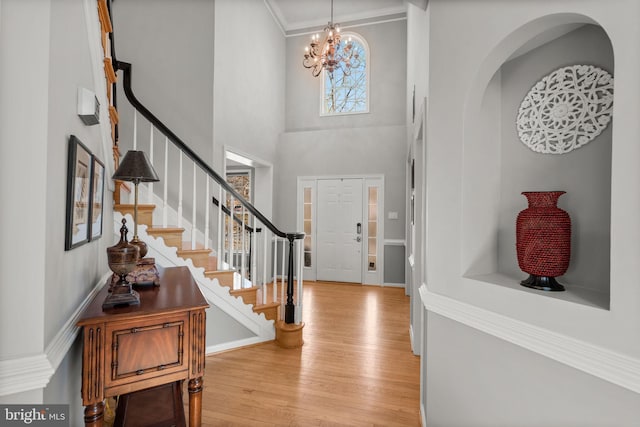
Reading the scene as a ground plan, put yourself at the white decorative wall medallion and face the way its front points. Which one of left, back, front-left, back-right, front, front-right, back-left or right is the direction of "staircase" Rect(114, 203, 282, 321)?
front-right

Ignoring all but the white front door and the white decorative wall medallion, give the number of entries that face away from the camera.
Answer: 0

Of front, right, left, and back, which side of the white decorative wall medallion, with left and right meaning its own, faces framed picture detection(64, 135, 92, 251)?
front

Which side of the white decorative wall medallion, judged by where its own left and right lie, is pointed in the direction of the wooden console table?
front

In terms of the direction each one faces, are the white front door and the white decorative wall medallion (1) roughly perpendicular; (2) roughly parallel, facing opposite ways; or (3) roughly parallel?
roughly perpendicular

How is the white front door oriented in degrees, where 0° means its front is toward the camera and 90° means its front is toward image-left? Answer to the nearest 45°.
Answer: approximately 0°

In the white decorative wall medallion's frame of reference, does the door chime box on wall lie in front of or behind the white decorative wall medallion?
in front

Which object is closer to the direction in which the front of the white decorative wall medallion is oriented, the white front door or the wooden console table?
the wooden console table

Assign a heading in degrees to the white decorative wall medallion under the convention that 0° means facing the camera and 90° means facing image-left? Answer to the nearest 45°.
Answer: approximately 45°

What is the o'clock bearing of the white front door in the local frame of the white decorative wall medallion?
The white front door is roughly at 3 o'clock from the white decorative wall medallion.

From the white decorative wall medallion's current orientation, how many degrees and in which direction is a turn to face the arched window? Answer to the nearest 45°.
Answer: approximately 90° to its right
